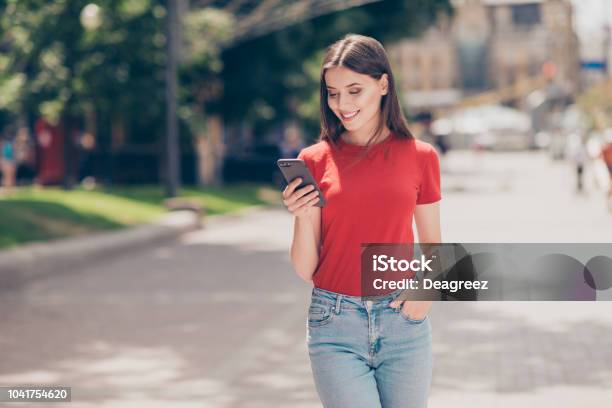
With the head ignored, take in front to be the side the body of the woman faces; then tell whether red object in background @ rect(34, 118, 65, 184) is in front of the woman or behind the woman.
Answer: behind

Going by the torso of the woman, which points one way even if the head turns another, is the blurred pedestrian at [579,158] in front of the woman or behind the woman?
behind

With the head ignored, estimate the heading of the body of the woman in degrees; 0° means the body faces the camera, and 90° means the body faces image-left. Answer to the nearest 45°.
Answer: approximately 0°

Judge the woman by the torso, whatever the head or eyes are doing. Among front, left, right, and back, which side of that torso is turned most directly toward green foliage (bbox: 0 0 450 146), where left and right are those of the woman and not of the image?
back

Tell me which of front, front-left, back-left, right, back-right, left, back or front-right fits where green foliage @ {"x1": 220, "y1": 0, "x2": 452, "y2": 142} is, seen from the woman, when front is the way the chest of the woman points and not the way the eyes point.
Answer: back
